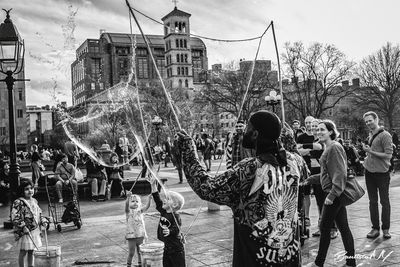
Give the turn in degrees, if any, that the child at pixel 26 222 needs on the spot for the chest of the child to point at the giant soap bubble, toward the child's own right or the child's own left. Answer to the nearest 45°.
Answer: approximately 135° to the child's own left

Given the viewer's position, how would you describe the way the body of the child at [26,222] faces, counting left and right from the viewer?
facing the viewer and to the right of the viewer

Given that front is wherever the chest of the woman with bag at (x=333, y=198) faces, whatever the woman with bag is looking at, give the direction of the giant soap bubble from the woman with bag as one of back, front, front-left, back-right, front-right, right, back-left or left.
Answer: front-right
